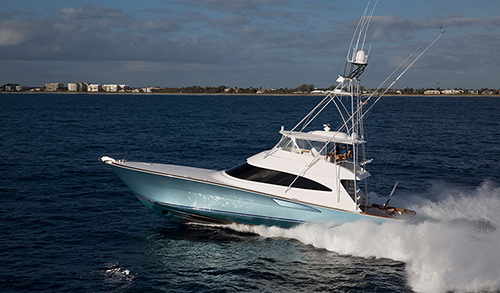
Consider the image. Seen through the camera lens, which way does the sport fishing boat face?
facing to the left of the viewer
